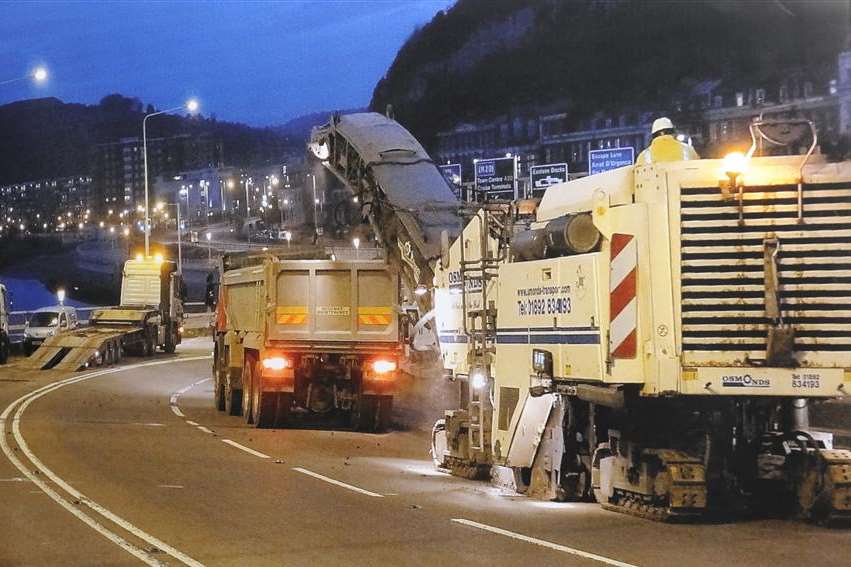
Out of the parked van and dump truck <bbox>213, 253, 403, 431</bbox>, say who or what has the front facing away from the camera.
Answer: the dump truck

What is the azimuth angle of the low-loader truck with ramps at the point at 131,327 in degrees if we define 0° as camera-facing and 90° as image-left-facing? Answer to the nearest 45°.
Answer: approximately 225°

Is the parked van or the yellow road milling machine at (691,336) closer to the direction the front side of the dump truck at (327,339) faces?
the parked van

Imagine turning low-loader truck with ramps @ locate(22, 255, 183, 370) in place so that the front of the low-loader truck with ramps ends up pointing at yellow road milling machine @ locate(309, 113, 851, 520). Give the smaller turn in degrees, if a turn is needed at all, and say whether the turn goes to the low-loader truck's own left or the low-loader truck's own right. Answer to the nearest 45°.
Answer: approximately 135° to the low-loader truck's own right

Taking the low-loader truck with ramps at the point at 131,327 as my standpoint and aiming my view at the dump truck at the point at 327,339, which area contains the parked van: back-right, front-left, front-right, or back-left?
back-right

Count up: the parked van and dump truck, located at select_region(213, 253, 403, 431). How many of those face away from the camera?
1

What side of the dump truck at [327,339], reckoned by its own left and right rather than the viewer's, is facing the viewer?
back

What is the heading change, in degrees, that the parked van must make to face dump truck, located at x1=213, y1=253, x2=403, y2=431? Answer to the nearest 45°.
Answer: approximately 45° to its left

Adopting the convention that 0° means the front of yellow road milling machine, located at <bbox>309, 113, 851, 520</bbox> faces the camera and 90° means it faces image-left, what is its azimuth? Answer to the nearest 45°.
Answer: approximately 135°

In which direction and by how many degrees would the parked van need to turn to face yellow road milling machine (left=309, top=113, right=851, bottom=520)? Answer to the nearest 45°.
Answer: approximately 45° to its left
